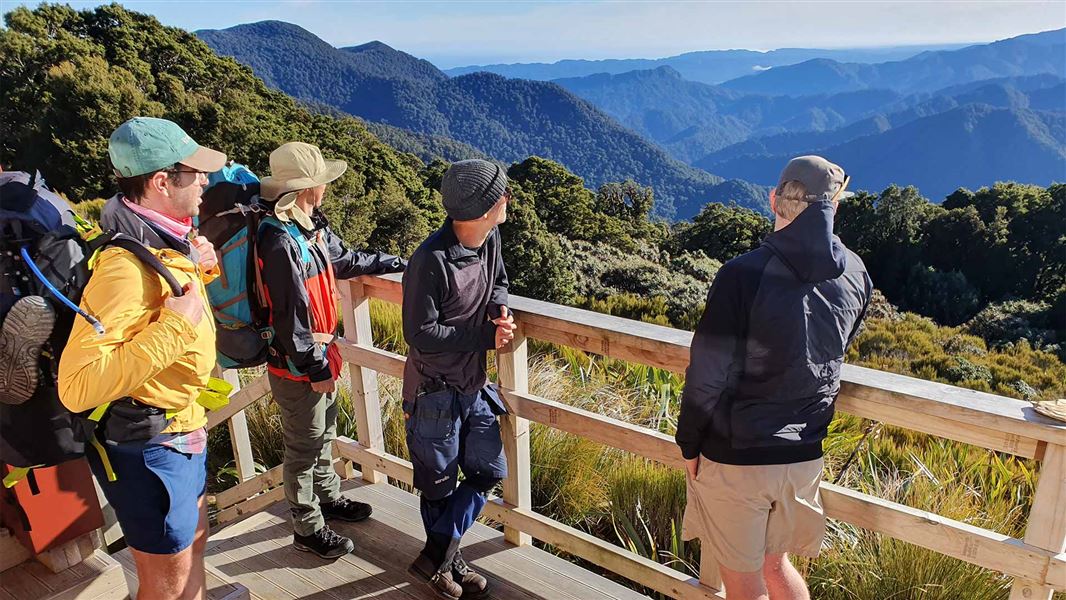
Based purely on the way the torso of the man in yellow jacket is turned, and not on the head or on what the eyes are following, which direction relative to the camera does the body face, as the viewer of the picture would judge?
to the viewer's right

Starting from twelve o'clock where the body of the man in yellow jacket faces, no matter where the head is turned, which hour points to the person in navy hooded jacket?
The person in navy hooded jacket is roughly at 1 o'clock from the man in yellow jacket.

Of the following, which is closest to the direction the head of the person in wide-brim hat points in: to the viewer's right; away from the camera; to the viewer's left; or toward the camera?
to the viewer's right

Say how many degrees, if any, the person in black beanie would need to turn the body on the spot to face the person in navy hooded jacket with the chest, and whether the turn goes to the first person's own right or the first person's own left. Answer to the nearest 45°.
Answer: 0° — they already face them

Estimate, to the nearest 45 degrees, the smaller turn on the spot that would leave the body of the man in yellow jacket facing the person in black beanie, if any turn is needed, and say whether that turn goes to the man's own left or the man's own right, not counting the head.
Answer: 0° — they already face them

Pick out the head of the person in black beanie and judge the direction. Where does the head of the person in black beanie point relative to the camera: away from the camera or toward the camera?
away from the camera

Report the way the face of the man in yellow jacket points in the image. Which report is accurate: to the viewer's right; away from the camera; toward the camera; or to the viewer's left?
to the viewer's right

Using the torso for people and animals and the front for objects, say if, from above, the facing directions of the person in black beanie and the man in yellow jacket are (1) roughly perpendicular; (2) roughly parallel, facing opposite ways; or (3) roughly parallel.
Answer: roughly perpendicular
